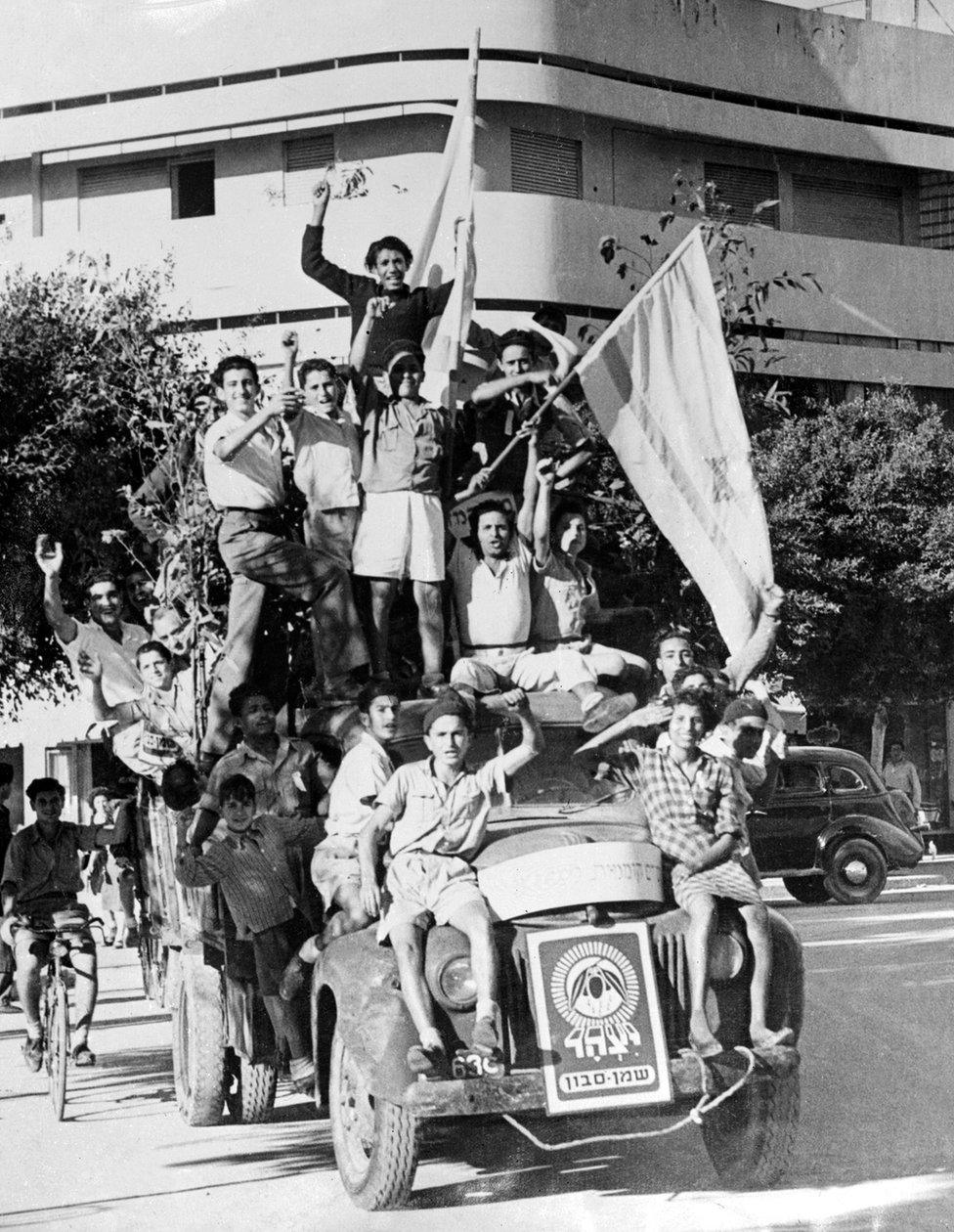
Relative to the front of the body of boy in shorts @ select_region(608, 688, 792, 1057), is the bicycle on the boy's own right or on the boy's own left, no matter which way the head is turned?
on the boy's own right

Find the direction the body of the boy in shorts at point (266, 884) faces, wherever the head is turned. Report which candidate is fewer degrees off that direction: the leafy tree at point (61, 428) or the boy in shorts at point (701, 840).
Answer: the boy in shorts

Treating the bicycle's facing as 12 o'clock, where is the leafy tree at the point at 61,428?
The leafy tree is roughly at 6 o'clock from the bicycle.
